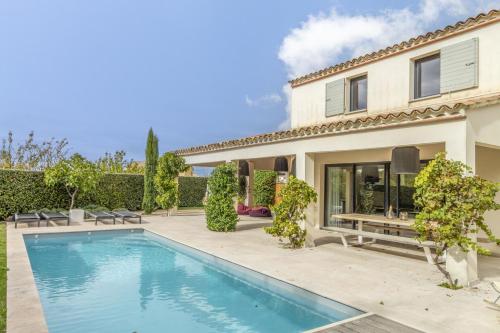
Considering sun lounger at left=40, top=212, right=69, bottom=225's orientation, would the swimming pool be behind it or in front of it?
in front

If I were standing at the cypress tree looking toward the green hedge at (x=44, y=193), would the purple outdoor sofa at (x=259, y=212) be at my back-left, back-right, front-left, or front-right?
back-left

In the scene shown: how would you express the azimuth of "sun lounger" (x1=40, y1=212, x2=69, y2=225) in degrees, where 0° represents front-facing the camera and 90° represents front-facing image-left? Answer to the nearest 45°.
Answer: approximately 315°

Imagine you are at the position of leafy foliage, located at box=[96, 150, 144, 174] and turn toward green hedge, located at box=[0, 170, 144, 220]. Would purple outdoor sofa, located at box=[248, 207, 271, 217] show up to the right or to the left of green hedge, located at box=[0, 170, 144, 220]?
left

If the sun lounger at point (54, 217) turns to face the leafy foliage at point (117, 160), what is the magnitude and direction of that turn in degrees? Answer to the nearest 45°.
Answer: approximately 135° to its left

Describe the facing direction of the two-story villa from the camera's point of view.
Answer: facing the viewer and to the left of the viewer

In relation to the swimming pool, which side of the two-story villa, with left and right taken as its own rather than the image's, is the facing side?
front

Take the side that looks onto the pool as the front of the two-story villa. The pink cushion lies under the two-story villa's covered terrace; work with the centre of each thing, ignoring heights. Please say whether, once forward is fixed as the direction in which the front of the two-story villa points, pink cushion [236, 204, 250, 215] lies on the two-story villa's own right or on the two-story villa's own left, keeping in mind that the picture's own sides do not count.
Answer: on the two-story villa's own right

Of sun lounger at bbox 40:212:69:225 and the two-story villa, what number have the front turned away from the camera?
0

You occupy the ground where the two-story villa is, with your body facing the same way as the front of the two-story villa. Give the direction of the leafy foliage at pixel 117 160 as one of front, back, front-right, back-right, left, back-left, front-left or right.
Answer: right
